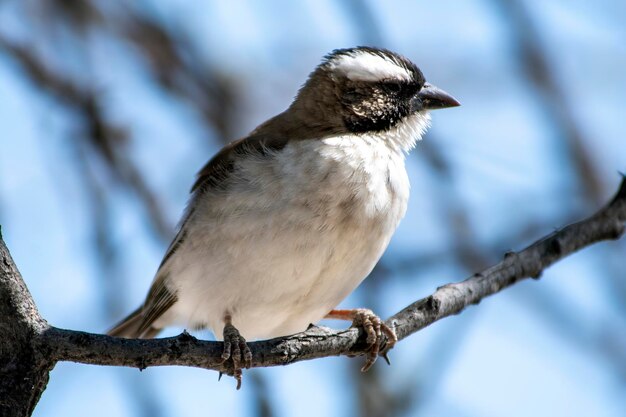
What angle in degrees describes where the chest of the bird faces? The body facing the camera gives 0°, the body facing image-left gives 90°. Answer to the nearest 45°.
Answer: approximately 315°
